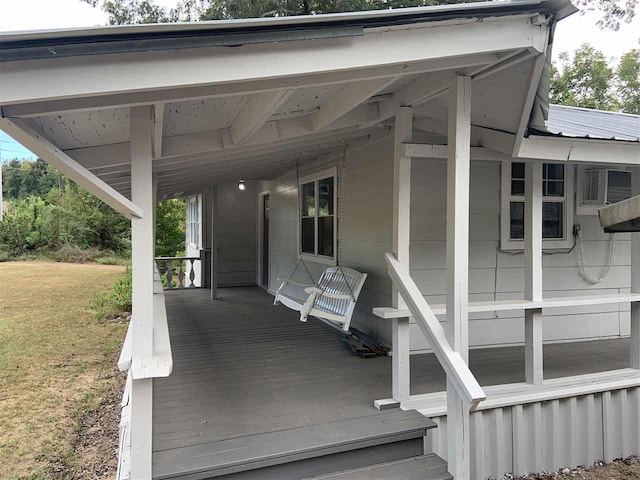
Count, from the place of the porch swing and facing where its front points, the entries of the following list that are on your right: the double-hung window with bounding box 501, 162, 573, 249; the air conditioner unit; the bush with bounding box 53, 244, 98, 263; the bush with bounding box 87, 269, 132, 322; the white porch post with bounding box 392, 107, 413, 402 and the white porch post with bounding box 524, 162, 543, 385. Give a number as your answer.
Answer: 2

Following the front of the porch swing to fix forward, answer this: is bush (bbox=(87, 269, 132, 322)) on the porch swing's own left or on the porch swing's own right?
on the porch swing's own right

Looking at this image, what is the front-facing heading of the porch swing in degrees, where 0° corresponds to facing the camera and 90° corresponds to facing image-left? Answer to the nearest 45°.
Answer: approximately 45°

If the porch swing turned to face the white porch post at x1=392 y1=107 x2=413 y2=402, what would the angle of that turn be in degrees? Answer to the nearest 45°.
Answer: approximately 45° to its left

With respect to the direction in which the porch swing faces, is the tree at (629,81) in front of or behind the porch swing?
behind

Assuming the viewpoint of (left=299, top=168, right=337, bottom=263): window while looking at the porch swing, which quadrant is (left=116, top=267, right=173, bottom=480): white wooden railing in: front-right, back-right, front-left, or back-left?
front-right

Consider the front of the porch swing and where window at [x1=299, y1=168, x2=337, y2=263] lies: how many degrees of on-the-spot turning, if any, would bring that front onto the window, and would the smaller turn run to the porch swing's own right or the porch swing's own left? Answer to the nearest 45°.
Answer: approximately 135° to the porch swing's own right

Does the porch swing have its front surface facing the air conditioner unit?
no

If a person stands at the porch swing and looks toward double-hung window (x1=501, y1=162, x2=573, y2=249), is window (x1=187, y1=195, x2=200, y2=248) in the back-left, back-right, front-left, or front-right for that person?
back-left

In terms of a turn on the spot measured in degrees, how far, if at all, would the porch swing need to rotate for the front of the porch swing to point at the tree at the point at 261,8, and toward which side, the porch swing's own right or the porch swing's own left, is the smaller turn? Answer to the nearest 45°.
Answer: approximately 135° to the porch swing's own right

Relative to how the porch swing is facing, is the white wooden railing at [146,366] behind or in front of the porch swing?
in front

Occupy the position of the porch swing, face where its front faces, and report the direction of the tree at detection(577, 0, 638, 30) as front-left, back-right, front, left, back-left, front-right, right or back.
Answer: back

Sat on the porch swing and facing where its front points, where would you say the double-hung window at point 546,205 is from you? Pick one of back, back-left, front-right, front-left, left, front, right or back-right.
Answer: back-left

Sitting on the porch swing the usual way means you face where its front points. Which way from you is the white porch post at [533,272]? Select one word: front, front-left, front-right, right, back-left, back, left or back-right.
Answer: left

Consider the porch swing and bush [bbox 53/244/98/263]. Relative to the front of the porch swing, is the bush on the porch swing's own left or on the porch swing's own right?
on the porch swing's own right
